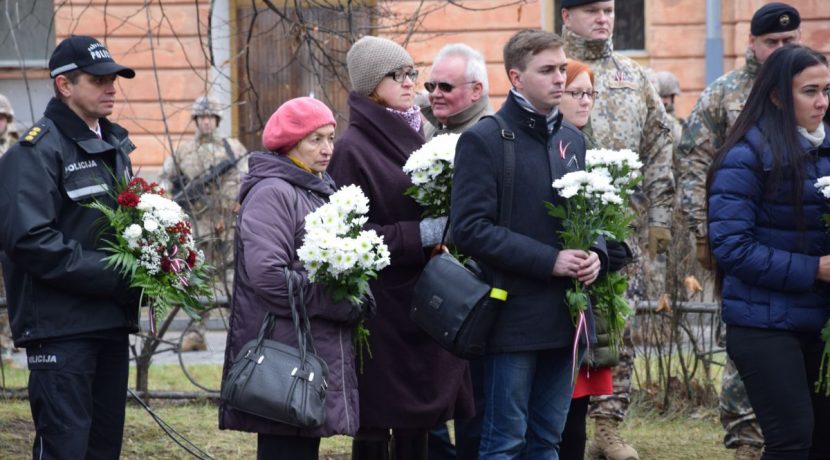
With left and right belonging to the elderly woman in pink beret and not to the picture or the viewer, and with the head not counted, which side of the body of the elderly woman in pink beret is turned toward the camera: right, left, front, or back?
right

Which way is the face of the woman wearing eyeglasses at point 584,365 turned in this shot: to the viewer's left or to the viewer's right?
to the viewer's right

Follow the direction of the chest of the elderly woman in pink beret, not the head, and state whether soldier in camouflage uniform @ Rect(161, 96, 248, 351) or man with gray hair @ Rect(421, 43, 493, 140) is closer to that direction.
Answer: the man with gray hair

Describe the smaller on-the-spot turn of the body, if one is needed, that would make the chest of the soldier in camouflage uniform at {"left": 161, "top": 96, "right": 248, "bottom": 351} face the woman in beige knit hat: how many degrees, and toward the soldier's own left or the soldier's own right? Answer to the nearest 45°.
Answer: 0° — they already face them

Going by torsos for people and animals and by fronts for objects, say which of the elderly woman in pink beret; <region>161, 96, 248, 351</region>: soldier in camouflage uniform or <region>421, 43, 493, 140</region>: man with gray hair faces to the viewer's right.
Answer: the elderly woman in pink beret

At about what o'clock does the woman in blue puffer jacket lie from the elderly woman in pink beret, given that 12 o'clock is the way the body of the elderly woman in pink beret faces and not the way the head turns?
The woman in blue puffer jacket is roughly at 12 o'clock from the elderly woman in pink beret.

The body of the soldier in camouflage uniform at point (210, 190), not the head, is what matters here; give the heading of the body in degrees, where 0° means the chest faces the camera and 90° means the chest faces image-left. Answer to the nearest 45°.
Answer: approximately 0°

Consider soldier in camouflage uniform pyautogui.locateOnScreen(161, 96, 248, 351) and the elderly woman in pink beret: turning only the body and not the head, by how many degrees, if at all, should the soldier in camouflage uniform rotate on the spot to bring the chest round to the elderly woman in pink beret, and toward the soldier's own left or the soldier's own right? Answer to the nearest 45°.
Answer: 0° — they already face them

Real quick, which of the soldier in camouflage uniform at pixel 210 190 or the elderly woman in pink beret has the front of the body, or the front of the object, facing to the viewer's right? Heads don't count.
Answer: the elderly woman in pink beret

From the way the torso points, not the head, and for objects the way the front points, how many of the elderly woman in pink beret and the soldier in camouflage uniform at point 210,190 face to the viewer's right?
1

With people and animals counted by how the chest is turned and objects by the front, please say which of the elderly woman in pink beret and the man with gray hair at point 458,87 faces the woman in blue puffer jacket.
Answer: the elderly woman in pink beret

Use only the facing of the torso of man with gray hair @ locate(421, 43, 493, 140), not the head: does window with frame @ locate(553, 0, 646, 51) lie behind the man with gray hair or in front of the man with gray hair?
behind

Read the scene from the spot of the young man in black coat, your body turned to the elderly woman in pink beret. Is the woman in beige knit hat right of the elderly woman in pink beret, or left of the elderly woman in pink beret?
right

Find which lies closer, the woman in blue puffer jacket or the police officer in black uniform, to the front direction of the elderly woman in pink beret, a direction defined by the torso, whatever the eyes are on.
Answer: the woman in blue puffer jacket
